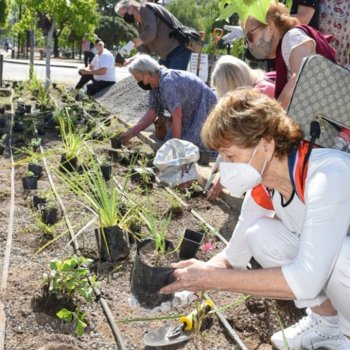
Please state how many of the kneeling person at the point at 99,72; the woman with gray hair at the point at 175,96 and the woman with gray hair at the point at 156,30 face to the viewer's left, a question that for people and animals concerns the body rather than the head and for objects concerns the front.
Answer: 3

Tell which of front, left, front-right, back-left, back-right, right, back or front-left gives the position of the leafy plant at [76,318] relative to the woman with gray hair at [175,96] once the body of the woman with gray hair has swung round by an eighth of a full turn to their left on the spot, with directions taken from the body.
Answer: front-left

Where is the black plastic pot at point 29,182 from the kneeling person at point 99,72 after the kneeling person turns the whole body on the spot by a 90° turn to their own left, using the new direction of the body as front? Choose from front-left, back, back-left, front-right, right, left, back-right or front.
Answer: front

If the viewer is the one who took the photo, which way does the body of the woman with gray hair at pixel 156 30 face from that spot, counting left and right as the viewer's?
facing to the left of the viewer

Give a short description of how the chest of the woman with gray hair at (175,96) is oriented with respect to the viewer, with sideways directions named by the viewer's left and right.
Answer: facing to the left of the viewer

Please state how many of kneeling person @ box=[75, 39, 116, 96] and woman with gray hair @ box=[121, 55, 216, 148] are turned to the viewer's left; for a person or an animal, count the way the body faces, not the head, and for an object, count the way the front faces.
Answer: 2

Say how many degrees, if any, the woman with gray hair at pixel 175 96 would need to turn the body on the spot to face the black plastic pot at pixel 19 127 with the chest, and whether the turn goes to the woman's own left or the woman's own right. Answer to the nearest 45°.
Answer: approximately 45° to the woman's own right

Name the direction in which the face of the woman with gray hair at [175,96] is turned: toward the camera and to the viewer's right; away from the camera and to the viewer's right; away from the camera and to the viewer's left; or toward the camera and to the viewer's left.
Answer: toward the camera and to the viewer's left

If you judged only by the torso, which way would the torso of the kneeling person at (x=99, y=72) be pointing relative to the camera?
to the viewer's left

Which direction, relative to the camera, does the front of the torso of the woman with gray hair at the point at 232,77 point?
to the viewer's left
